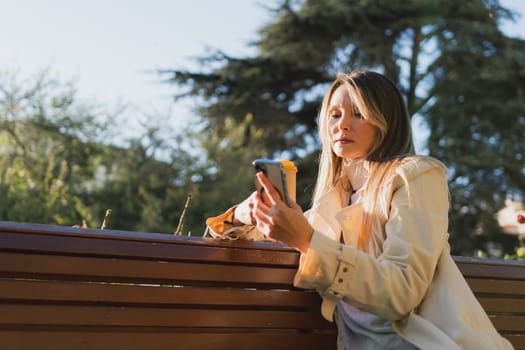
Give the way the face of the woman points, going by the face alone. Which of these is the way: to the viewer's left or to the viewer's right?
to the viewer's left

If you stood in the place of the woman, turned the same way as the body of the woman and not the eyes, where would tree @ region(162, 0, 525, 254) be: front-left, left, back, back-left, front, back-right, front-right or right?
back-right
